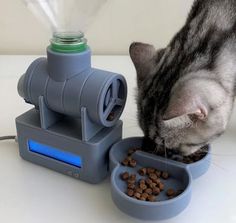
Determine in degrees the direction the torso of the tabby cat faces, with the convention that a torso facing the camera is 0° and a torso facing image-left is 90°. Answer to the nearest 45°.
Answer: approximately 45°
